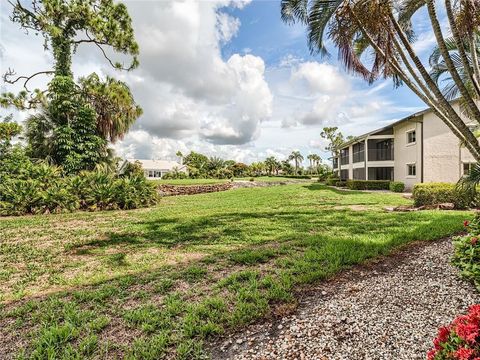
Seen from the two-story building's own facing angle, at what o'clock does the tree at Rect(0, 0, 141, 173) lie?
The tree is roughly at 12 o'clock from the two-story building.

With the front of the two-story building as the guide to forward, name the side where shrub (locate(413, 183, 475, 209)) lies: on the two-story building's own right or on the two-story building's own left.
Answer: on the two-story building's own left

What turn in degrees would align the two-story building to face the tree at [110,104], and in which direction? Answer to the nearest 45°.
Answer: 0° — it already faces it

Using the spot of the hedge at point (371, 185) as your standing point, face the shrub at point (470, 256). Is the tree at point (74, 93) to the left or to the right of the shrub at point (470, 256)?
right

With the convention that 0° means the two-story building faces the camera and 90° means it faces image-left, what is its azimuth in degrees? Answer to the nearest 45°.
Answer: approximately 45°

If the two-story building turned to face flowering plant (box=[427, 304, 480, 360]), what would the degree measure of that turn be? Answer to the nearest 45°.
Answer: approximately 45° to its left

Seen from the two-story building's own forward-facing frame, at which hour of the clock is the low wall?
The low wall is roughly at 1 o'clock from the two-story building.

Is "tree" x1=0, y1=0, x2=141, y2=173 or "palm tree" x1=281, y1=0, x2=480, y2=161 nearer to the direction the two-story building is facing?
the tree

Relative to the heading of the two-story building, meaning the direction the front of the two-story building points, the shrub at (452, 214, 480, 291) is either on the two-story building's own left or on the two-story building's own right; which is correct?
on the two-story building's own left
